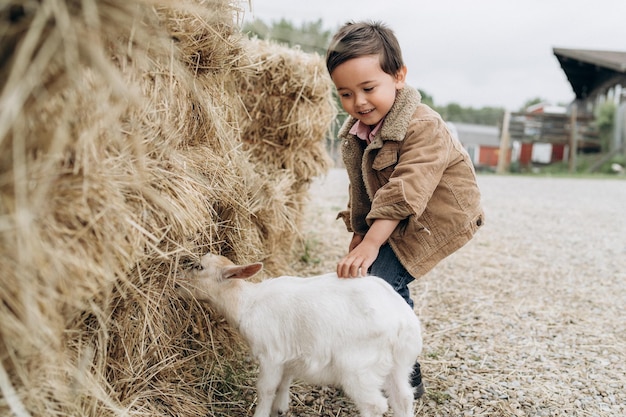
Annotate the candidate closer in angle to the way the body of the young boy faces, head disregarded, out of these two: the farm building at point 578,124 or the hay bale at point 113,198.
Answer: the hay bale

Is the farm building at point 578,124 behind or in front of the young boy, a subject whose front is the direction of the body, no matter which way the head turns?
behind

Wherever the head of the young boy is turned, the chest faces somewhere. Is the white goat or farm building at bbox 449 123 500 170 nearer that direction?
the white goat

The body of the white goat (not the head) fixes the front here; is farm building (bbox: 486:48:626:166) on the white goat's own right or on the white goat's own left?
on the white goat's own right

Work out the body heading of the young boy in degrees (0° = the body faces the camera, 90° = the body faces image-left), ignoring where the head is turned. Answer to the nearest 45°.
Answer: approximately 45°

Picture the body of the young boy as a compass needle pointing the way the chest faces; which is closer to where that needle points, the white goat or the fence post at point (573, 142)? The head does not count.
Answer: the white goat

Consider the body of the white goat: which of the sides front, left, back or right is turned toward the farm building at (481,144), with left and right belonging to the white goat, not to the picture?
right

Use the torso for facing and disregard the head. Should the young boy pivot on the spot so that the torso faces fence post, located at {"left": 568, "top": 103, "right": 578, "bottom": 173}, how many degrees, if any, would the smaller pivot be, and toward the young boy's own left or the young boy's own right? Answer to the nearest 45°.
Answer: approximately 135° to the young boy's own right

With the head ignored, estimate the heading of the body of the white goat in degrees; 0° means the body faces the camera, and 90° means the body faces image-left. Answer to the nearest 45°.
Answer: approximately 90°

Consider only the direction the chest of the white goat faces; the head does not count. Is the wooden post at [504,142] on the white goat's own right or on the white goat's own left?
on the white goat's own right
